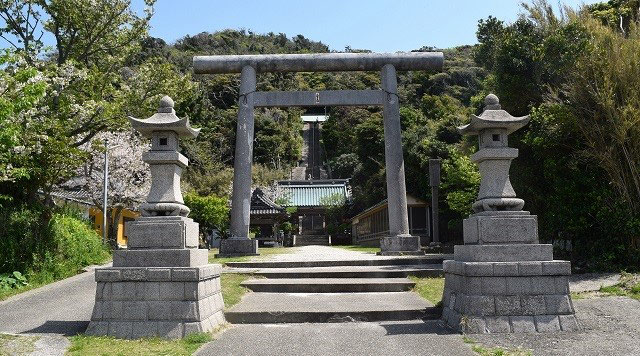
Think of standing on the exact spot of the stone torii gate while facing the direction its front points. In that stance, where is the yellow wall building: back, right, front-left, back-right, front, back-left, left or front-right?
back-right

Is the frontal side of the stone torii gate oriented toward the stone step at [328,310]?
yes

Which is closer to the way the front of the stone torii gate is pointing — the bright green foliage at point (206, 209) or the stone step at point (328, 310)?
the stone step

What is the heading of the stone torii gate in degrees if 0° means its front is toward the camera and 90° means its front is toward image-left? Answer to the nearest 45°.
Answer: approximately 0°

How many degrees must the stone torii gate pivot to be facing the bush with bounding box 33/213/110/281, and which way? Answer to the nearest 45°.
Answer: approximately 90° to its right

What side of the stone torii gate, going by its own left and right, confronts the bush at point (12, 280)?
right
